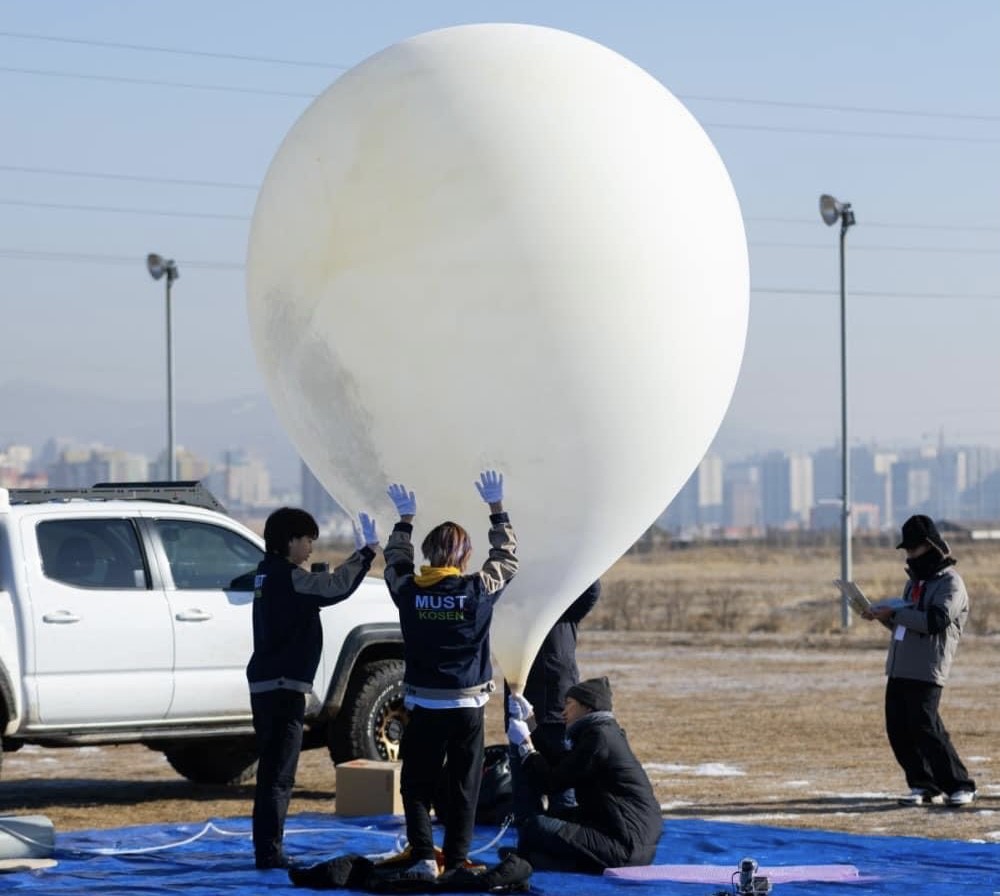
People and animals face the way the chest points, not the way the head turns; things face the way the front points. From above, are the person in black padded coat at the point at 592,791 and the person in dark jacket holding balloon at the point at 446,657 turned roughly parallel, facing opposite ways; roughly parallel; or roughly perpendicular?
roughly perpendicular

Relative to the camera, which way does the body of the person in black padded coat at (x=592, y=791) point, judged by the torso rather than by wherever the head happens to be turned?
to the viewer's left

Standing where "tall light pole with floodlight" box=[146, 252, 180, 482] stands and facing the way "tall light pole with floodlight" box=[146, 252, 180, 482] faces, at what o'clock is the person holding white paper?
The person holding white paper is roughly at 10 o'clock from the tall light pole with floodlight.

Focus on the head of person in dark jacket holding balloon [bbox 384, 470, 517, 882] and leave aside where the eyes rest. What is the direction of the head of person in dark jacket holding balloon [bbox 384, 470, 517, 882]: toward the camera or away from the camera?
away from the camera

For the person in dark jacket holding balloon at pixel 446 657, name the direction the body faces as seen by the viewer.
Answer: away from the camera

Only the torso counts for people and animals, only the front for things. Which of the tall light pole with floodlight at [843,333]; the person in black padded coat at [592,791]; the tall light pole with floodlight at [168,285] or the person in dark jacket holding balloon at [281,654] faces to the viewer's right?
the person in dark jacket holding balloon

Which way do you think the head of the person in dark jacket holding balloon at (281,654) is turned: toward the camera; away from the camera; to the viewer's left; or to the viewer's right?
to the viewer's right

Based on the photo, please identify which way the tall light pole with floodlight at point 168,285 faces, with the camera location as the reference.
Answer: facing the viewer and to the left of the viewer

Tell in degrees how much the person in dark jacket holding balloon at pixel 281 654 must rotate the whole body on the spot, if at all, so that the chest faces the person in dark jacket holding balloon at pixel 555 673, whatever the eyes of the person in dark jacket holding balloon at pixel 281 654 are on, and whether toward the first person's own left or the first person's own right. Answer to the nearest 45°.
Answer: approximately 45° to the first person's own left

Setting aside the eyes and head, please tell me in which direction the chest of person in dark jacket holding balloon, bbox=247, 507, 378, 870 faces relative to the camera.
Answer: to the viewer's right

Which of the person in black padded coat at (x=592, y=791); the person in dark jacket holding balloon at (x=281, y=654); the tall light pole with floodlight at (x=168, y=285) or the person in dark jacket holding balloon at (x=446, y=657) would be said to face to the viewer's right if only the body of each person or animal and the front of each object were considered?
the person in dark jacket holding balloon at (x=281, y=654)

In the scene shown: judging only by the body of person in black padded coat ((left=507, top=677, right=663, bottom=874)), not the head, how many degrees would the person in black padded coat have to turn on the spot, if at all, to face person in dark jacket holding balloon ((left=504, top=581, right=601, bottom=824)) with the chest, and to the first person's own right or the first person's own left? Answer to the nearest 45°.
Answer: approximately 90° to the first person's own right

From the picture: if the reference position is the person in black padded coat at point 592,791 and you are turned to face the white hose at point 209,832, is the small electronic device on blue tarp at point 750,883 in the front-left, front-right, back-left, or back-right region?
back-left

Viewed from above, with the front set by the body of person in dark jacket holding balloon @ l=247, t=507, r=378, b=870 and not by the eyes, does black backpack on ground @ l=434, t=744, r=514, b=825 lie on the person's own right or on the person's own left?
on the person's own left

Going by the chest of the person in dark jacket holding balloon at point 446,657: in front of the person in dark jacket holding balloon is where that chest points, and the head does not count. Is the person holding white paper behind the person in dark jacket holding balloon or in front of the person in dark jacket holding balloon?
in front
